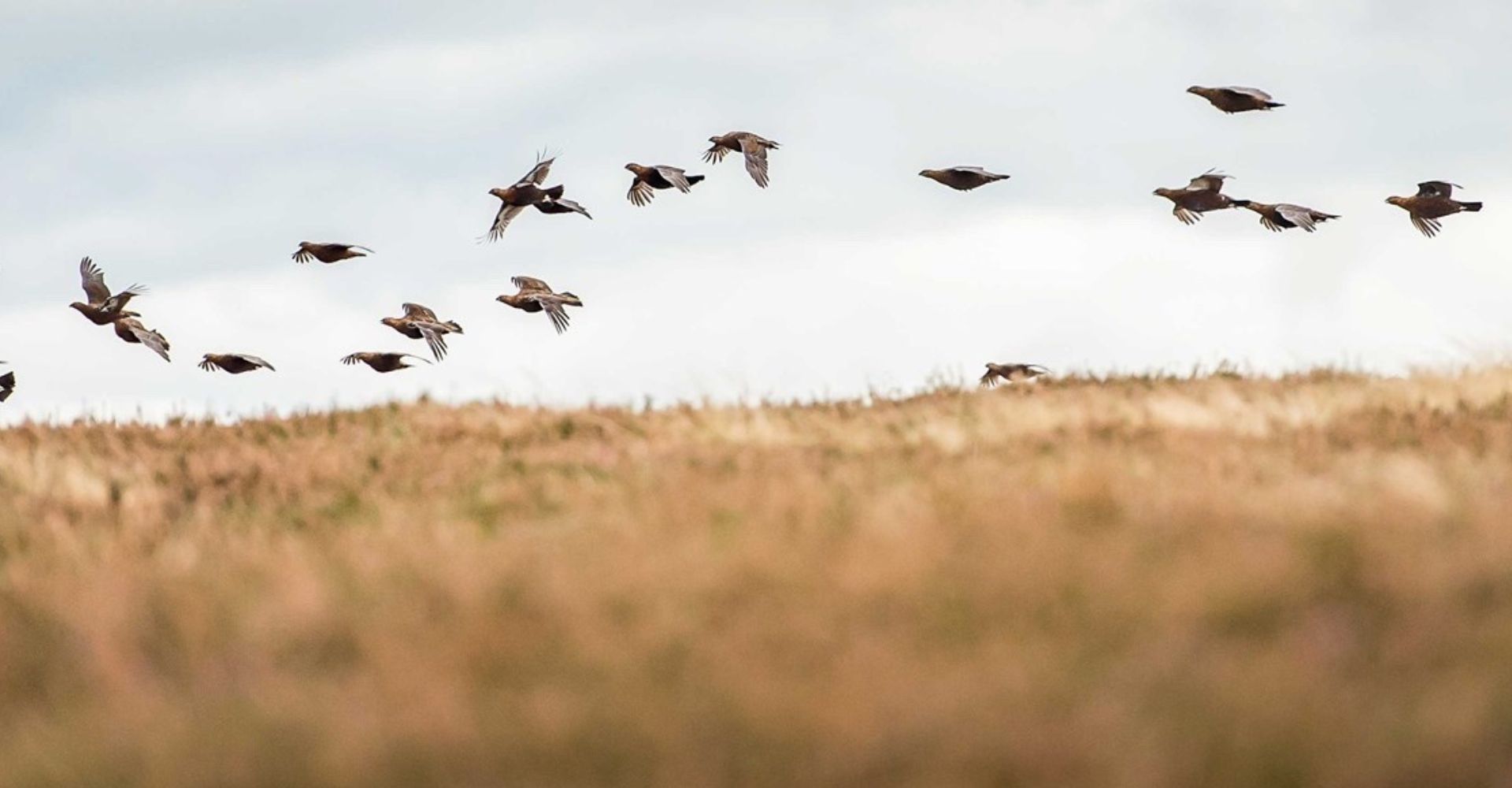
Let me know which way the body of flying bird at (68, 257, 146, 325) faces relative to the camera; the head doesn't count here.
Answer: to the viewer's left

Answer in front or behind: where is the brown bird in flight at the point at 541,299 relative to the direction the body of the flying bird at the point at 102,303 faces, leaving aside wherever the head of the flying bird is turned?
behind

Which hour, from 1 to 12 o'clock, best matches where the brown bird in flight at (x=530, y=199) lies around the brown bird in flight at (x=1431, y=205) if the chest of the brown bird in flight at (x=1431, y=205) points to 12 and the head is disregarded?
the brown bird in flight at (x=530, y=199) is roughly at 11 o'clock from the brown bird in flight at (x=1431, y=205).

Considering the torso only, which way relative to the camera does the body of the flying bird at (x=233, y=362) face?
to the viewer's left

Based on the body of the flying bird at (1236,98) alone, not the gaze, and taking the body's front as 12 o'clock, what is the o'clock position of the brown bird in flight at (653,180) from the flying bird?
The brown bird in flight is roughly at 12 o'clock from the flying bird.

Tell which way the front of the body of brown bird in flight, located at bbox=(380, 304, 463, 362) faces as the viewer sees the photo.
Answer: to the viewer's left

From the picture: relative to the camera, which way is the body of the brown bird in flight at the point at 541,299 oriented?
to the viewer's left

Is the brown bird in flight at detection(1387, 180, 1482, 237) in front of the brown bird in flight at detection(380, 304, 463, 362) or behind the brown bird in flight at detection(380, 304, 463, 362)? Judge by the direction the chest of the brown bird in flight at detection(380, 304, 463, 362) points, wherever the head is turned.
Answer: behind

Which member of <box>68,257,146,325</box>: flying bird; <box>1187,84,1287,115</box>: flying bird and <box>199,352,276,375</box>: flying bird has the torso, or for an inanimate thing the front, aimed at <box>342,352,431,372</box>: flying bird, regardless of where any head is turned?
<box>1187,84,1287,115</box>: flying bird

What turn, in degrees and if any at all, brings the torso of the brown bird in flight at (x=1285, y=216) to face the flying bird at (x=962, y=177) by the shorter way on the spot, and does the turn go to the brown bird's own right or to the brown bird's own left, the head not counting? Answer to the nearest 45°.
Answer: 0° — it already faces it

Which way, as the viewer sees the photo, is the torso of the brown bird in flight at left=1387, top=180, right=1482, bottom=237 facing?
to the viewer's left

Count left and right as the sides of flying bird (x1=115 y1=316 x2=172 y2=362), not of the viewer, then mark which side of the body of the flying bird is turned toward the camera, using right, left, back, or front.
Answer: left

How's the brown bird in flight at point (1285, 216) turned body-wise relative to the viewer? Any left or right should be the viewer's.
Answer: facing to the left of the viewer

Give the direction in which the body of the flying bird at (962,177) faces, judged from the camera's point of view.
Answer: to the viewer's left

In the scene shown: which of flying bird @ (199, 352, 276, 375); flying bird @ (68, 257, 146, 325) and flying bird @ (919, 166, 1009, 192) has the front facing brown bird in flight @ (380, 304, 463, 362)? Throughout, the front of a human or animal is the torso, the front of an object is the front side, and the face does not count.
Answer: flying bird @ (919, 166, 1009, 192)
